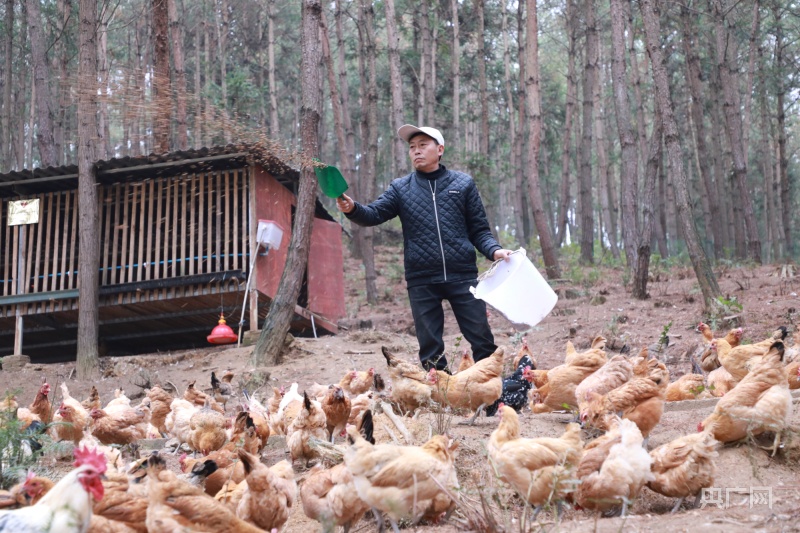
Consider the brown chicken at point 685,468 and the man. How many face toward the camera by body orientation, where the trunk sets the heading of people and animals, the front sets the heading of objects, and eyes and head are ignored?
1

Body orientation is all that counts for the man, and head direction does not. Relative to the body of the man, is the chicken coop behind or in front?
behind

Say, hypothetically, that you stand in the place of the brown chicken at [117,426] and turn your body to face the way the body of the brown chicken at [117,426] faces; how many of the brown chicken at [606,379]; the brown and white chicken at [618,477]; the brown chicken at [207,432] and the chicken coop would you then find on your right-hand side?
1

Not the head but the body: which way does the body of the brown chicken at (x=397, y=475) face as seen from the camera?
to the viewer's right

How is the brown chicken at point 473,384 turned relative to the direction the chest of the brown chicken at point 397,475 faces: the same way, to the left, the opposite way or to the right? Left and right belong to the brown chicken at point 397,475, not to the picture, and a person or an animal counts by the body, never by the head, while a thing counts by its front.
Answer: the opposite way

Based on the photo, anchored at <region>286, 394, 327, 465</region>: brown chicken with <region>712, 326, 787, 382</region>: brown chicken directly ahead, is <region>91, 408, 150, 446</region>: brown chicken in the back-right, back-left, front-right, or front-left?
back-left

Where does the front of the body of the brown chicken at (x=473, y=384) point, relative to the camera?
to the viewer's left

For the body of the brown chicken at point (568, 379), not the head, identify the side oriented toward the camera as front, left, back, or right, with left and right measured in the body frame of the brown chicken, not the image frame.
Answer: left

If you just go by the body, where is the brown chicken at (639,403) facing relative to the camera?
to the viewer's left

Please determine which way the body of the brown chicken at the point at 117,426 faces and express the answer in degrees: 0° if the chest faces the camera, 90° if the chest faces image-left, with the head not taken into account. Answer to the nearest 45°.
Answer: approximately 90°
